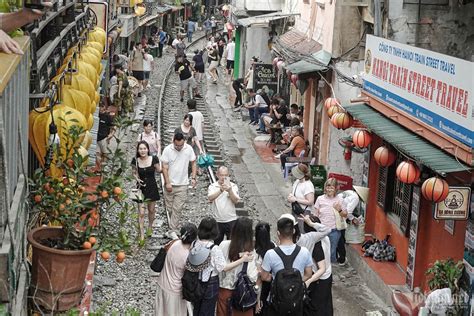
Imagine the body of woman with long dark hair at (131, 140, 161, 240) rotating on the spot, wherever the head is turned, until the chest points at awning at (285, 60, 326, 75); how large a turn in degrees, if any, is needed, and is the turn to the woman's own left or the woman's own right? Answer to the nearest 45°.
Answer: approximately 135° to the woman's own left

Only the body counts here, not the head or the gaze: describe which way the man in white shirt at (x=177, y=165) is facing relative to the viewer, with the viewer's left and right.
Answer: facing the viewer

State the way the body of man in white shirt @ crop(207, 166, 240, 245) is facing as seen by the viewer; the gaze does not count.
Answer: toward the camera

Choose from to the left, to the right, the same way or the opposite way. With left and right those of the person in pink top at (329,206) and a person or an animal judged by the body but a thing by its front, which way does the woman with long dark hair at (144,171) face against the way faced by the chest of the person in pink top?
the same way

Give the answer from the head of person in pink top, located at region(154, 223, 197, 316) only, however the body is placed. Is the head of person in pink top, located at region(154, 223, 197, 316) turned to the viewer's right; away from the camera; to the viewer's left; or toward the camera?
away from the camera

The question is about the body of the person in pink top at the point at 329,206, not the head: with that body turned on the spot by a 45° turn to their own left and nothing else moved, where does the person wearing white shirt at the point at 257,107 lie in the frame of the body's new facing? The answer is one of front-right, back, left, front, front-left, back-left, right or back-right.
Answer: back-left

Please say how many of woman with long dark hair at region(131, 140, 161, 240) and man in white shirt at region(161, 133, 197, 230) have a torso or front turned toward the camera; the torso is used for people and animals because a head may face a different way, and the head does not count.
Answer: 2

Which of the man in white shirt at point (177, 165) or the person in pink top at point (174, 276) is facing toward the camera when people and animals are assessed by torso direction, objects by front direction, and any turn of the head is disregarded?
the man in white shirt

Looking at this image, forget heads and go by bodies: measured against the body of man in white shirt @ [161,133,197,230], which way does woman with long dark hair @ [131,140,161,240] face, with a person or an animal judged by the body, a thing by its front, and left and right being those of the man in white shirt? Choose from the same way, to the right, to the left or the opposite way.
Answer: the same way

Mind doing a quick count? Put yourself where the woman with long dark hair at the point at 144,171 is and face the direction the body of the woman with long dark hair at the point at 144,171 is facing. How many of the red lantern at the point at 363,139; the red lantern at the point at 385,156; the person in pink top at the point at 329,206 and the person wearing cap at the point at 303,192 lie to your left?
4

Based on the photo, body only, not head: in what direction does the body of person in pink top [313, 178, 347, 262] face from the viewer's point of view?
toward the camera

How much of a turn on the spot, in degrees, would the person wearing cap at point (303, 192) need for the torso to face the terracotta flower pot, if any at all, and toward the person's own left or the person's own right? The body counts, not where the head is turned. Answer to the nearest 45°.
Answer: approximately 45° to the person's own left

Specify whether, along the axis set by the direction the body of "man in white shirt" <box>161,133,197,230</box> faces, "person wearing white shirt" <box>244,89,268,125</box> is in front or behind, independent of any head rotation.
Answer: behind

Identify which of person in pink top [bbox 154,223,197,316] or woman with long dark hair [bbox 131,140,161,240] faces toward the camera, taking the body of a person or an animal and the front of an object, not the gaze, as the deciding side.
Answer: the woman with long dark hair

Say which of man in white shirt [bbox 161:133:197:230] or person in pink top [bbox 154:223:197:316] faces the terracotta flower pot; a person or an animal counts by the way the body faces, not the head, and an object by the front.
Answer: the man in white shirt

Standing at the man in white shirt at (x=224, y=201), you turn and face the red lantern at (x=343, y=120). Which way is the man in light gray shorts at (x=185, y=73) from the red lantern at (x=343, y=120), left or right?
left

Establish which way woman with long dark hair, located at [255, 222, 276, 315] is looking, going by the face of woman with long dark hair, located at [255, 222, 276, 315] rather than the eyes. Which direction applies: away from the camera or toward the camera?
away from the camera
